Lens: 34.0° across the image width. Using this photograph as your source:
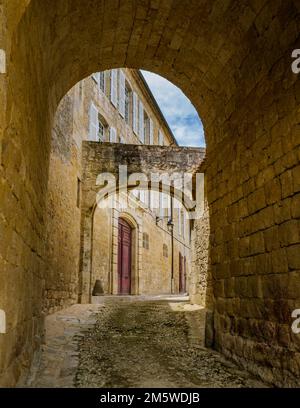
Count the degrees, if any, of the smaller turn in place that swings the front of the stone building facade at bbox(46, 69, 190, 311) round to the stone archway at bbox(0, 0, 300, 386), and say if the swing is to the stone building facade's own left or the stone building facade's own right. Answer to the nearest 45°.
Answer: approximately 45° to the stone building facade's own right

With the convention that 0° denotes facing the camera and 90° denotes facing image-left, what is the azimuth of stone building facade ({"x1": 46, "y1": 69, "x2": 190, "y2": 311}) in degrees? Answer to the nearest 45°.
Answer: approximately 315°
